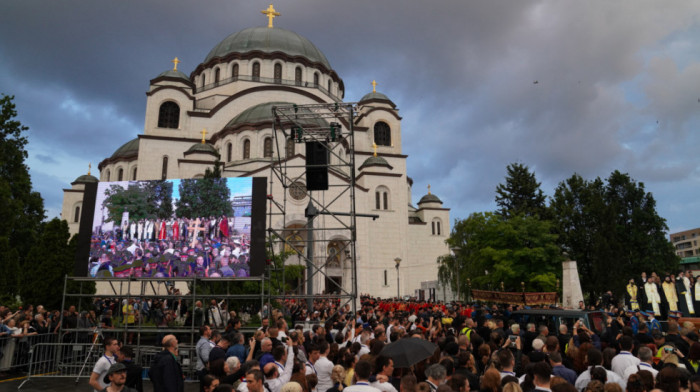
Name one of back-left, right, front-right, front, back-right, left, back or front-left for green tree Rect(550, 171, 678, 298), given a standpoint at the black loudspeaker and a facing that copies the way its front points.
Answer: back-left

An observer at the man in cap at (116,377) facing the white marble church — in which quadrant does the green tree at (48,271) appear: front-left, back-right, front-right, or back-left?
front-left

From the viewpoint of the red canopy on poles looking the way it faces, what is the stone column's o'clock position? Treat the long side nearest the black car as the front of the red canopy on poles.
The stone column is roughly at 8 o'clock from the red canopy on poles.

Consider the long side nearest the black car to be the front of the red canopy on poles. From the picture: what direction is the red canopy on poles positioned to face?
toward the camera

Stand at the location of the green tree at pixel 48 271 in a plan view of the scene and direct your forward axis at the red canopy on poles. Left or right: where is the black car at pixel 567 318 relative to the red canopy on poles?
right

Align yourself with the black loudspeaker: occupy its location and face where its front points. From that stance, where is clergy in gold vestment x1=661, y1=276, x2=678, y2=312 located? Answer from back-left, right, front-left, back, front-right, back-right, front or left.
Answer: left

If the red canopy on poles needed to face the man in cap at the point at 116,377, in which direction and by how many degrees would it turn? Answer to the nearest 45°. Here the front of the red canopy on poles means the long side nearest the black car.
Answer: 0° — it already faces them

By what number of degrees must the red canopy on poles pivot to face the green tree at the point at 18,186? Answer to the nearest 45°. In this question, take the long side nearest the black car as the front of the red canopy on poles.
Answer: approximately 90° to its right

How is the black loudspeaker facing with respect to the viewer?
toward the camera

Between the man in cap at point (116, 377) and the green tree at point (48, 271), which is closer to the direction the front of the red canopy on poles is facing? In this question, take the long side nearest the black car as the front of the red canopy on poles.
the man in cap

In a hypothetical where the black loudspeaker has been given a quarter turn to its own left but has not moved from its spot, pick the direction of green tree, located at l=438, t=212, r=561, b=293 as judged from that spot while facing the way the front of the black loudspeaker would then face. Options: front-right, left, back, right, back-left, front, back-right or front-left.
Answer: front-left

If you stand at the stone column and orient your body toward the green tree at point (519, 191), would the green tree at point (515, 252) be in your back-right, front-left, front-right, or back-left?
front-left

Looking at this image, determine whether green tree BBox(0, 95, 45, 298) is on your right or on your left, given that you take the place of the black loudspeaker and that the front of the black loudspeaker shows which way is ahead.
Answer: on your right

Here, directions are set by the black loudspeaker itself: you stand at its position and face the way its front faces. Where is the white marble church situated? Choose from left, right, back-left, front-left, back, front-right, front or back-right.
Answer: back

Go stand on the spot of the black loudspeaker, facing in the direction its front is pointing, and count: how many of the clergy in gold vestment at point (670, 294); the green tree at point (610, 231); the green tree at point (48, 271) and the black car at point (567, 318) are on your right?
1
